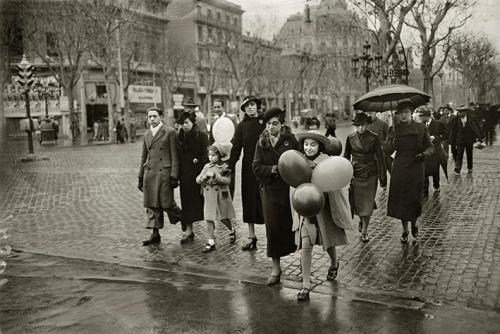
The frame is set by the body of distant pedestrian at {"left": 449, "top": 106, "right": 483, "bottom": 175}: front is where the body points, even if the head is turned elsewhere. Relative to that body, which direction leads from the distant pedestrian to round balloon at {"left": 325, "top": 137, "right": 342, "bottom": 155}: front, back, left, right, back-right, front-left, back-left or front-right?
front

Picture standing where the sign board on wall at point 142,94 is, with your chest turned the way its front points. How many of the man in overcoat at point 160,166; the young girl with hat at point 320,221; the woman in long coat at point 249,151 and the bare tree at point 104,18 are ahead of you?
4

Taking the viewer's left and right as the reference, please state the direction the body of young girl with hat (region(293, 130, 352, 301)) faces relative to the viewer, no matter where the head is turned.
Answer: facing the viewer and to the left of the viewer

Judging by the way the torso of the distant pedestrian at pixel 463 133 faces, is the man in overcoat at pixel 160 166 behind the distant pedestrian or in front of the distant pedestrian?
in front

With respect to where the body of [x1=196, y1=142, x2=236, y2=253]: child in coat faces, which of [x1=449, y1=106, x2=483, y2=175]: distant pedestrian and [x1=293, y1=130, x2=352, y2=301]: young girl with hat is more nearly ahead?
the young girl with hat

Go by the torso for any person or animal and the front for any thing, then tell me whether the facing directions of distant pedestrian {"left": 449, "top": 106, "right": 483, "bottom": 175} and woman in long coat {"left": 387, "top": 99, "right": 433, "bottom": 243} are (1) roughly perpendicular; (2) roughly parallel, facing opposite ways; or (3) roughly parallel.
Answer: roughly parallel

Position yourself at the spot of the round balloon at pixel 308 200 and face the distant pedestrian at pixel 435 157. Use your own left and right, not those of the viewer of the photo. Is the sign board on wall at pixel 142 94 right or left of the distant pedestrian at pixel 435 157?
left

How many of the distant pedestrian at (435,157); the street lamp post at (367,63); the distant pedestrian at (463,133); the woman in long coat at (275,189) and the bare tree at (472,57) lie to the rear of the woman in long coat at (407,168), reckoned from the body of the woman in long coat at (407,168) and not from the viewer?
4

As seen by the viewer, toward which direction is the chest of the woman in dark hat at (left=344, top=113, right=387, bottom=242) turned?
toward the camera

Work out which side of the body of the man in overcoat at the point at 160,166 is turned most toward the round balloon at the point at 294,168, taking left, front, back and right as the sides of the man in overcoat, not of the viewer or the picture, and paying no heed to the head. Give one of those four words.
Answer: left

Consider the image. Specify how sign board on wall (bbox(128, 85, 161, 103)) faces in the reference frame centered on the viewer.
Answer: facing the viewer

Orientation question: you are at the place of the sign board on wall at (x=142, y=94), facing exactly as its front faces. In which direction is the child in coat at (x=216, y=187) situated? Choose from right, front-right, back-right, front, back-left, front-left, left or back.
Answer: front

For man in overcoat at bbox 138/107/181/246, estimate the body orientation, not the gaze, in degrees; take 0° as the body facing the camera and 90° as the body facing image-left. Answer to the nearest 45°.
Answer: approximately 45°

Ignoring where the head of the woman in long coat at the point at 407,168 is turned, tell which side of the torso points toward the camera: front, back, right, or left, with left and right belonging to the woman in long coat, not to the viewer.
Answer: front

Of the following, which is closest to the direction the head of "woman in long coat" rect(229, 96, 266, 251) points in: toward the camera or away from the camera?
toward the camera

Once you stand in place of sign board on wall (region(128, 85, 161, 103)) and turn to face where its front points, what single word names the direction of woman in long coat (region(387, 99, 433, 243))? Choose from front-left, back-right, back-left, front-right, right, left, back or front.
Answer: front
